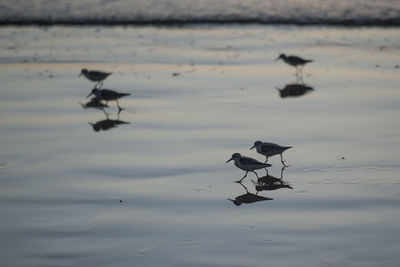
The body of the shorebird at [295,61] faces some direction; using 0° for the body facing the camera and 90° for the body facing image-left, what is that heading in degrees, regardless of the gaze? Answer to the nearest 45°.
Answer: approximately 90°

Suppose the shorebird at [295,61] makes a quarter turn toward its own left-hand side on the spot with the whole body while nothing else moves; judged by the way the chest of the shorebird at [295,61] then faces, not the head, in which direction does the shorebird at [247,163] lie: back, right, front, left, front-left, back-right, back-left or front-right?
front

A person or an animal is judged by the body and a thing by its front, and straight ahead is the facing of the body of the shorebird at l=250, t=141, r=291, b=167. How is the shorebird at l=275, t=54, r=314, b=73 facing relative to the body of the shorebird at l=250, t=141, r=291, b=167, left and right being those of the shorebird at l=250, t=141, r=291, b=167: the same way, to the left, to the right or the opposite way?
the same way

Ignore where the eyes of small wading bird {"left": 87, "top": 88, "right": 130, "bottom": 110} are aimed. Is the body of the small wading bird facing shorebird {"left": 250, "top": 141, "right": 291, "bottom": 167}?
no

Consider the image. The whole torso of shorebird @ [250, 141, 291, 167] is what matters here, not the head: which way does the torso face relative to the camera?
to the viewer's left

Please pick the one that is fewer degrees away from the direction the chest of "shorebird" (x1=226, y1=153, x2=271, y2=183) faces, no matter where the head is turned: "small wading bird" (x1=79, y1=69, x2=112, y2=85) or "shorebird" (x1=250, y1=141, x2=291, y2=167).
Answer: the small wading bird

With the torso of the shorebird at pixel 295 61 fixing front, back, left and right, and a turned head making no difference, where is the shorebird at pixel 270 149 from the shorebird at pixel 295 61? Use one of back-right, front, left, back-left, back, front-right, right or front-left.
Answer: left

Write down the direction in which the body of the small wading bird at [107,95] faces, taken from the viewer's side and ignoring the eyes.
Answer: to the viewer's left

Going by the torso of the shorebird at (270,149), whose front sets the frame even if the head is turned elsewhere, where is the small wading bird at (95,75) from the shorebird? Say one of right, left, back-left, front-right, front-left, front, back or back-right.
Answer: front-right

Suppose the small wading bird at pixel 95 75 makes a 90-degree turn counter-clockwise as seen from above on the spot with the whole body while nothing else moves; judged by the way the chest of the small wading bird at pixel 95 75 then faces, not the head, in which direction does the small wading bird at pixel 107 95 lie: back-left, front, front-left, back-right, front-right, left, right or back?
front

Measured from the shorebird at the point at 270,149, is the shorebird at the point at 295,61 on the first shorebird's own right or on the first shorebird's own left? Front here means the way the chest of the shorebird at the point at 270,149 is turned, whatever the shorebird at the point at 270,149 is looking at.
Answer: on the first shorebird's own right

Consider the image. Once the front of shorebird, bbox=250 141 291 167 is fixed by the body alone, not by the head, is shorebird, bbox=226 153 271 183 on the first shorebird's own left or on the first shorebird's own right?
on the first shorebird's own left

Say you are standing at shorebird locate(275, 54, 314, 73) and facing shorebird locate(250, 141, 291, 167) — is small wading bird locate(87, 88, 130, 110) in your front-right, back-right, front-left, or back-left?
front-right

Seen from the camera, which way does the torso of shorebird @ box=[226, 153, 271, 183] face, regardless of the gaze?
to the viewer's left

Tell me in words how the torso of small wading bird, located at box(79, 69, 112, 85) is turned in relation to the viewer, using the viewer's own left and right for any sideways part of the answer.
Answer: facing to the left of the viewer

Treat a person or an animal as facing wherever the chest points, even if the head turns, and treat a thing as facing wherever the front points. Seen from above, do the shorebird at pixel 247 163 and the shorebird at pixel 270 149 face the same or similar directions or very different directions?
same or similar directions

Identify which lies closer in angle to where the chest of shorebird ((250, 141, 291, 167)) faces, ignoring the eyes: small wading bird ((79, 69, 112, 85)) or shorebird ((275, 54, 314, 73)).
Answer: the small wading bird

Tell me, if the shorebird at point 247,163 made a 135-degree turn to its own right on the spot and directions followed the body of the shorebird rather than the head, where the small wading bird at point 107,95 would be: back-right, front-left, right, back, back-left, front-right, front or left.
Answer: left

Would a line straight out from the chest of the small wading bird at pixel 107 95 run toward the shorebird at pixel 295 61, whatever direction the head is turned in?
no
